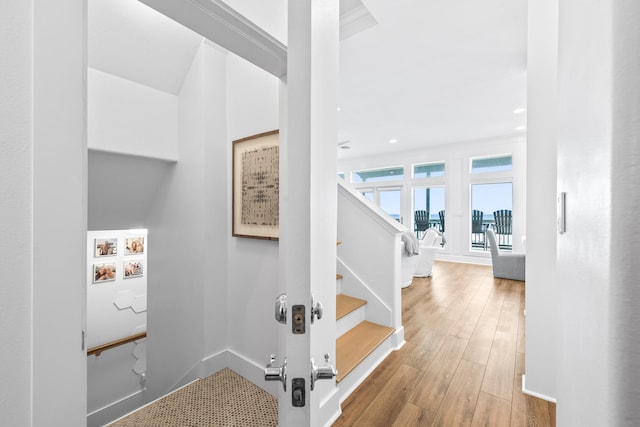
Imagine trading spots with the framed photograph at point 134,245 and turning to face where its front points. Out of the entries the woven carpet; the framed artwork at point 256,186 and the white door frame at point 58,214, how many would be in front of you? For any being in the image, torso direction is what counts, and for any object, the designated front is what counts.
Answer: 3

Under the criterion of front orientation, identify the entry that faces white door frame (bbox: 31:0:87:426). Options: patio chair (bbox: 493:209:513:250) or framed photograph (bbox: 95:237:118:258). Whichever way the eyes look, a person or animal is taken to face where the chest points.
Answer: the framed photograph

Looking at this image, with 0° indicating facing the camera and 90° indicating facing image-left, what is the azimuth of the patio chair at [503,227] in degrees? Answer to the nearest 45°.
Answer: approximately 180°

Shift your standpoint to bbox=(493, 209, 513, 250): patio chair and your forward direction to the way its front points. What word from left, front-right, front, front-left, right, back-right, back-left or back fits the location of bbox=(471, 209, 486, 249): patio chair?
left

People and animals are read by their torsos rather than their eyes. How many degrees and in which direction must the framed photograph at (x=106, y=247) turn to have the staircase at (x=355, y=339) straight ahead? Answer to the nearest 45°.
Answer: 0° — it already faces it

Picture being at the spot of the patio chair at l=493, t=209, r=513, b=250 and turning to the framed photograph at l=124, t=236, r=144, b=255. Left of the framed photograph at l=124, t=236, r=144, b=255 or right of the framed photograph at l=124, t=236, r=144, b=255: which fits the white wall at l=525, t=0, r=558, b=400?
left

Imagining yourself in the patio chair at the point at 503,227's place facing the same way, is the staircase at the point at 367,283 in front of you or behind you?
behind

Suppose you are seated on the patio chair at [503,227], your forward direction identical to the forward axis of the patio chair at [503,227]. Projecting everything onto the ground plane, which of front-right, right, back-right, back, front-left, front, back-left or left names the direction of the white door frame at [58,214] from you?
back

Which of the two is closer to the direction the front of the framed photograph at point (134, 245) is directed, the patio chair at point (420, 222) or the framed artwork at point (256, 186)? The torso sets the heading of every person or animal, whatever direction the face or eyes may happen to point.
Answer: the framed artwork

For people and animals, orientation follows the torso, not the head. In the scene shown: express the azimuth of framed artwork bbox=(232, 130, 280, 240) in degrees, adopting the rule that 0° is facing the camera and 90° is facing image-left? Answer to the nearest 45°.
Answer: approximately 45°

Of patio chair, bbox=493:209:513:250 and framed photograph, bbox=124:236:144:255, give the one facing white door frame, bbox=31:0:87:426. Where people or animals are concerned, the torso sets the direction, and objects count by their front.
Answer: the framed photograph
